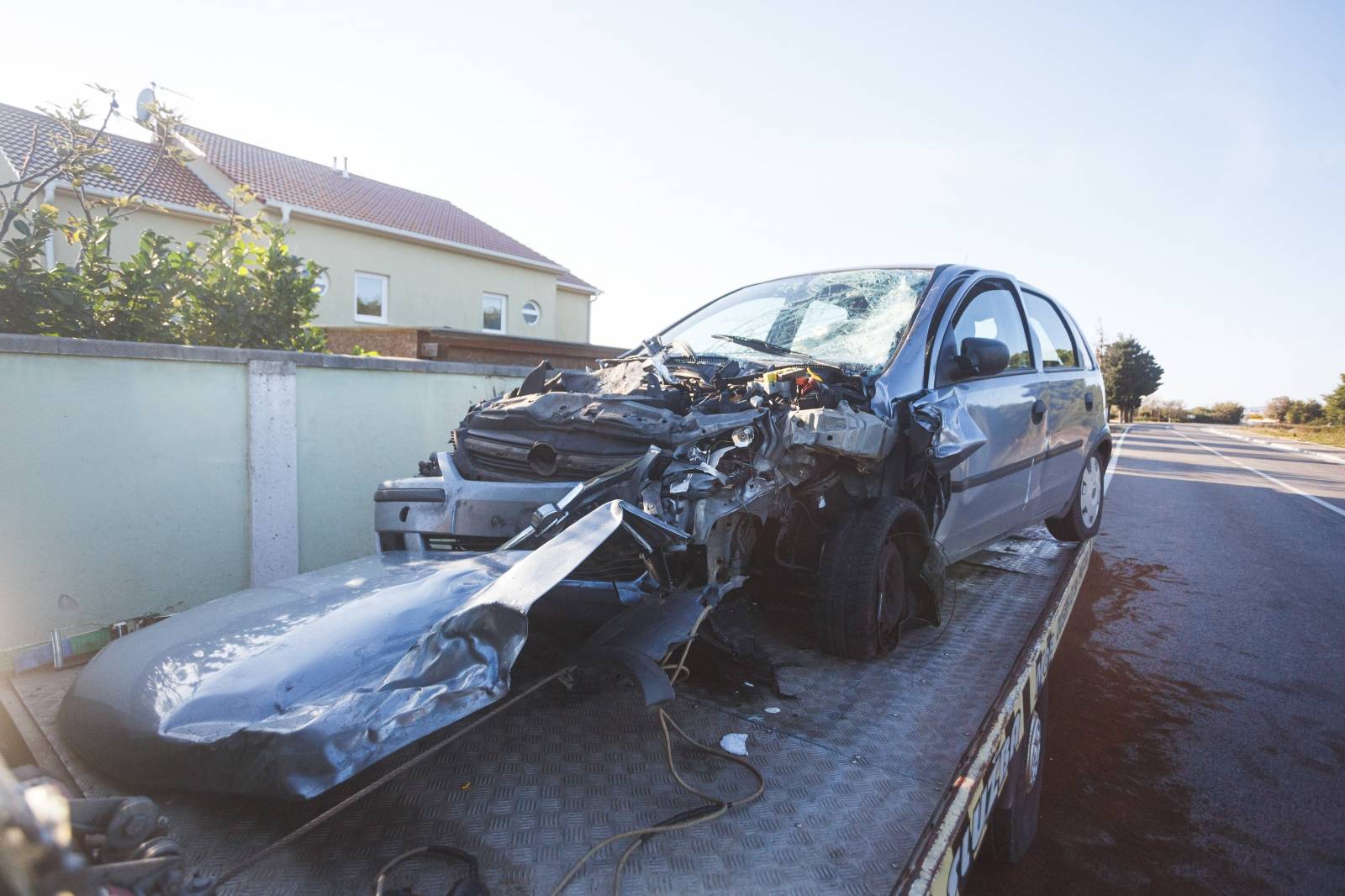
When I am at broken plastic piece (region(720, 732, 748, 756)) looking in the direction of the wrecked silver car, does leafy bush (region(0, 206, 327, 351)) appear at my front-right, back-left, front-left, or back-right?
front-left

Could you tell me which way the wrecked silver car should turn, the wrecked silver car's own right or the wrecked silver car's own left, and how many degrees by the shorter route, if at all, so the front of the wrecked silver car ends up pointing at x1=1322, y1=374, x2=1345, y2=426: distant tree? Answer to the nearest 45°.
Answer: approximately 180°

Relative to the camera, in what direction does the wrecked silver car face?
facing the viewer and to the left of the viewer

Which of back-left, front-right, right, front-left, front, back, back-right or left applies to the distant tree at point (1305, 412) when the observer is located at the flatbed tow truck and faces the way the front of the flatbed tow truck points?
back

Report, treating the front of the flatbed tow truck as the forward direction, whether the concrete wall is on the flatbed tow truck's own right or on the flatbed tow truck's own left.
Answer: on the flatbed tow truck's own right

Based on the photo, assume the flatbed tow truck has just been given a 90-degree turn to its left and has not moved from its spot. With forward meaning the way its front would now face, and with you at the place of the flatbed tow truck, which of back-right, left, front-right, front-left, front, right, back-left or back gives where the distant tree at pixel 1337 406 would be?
left

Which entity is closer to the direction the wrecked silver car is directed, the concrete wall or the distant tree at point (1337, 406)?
the concrete wall

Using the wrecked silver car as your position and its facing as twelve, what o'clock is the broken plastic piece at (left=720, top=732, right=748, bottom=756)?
The broken plastic piece is roughly at 10 o'clock from the wrecked silver car.

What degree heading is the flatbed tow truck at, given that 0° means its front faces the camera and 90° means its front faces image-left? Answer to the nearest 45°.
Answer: approximately 45°
